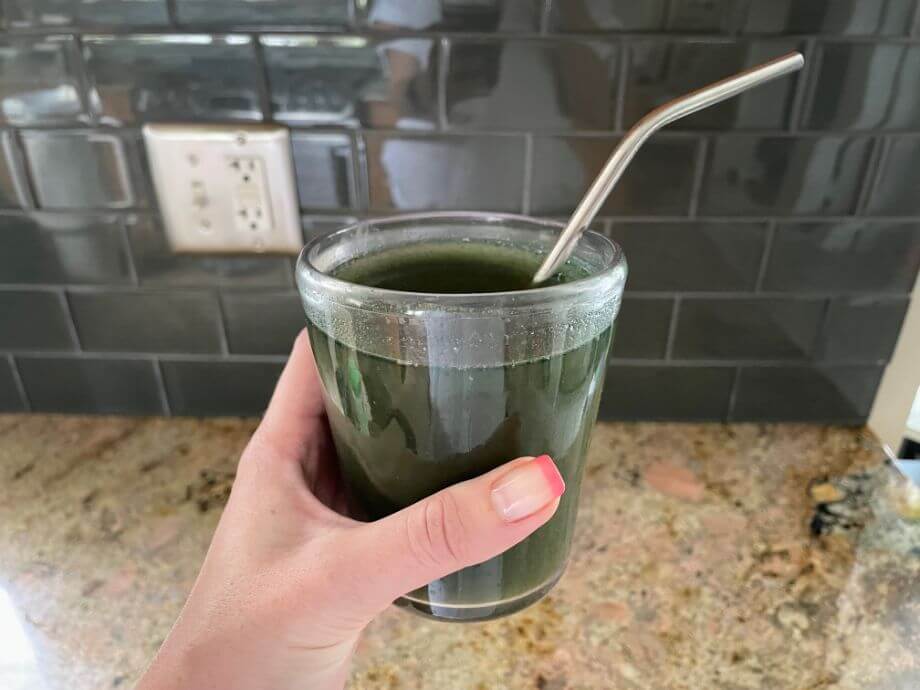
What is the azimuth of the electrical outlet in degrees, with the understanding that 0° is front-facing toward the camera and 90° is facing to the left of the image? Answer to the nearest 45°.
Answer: approximately 0°
